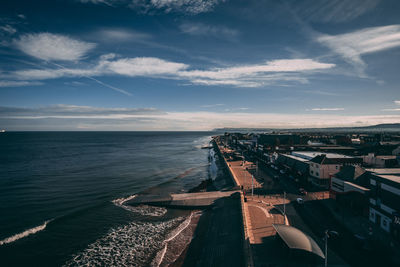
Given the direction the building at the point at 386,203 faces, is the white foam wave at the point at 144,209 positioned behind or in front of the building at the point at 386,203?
in front

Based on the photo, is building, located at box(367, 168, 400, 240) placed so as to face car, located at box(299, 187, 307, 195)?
no

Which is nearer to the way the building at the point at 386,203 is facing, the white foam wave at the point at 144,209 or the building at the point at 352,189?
the white foam wave

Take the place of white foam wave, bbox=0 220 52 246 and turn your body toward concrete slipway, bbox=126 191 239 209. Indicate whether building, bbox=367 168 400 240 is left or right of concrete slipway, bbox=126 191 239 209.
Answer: right

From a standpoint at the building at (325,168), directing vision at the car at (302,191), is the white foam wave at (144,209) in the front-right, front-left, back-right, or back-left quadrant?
front-right

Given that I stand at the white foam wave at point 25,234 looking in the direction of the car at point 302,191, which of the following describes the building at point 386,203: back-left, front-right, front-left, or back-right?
front-right

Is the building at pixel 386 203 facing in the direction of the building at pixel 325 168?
no

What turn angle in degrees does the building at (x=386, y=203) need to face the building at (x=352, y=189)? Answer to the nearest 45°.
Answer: approximately 90° to its right

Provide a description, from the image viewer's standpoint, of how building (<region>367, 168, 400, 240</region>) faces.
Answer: facing the viewer and to the left of the viewer

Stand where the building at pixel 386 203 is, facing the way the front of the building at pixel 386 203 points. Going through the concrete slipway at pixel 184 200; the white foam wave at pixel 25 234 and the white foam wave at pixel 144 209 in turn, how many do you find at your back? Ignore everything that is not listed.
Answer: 0

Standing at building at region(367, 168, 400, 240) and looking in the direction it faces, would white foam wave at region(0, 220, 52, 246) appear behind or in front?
in front

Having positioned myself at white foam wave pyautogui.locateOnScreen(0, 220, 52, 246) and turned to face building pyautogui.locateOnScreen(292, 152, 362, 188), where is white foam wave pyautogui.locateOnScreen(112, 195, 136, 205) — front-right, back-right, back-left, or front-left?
front-left
